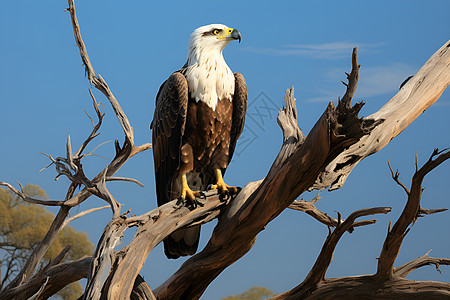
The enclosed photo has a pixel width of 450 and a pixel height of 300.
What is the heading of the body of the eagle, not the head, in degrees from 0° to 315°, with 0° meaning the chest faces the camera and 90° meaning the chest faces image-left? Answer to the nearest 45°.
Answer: approximately 315°

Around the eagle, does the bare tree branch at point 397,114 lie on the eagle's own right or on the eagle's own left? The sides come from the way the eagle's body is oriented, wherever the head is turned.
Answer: on the eagle's own left
